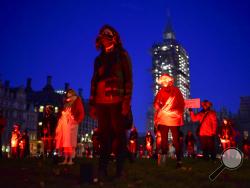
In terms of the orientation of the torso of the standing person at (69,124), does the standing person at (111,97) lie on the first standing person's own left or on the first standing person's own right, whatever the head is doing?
on the first standing person's own left

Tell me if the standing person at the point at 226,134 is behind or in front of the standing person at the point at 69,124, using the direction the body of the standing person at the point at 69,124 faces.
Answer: behind

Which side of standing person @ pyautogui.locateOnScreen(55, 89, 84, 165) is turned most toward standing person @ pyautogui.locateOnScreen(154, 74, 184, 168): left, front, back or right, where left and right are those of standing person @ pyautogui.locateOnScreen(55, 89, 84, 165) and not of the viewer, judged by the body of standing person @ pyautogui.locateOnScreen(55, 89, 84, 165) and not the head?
left

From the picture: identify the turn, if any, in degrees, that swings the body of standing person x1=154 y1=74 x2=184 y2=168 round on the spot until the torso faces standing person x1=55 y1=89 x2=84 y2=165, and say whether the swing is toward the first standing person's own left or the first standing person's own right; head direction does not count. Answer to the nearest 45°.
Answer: approximately 45° to the first standing person's own right

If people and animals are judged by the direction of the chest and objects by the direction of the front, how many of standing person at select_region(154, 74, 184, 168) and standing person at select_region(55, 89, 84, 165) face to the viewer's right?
0

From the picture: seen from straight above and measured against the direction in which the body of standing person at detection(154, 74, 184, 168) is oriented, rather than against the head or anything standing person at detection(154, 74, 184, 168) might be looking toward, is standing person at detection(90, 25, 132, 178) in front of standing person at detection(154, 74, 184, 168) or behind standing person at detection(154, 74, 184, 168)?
in front

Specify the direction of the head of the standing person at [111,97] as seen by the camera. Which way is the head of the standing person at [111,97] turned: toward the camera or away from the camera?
toward the camera

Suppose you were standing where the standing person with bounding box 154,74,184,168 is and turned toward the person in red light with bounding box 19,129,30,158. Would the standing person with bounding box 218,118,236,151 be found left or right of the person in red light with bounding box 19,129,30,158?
right

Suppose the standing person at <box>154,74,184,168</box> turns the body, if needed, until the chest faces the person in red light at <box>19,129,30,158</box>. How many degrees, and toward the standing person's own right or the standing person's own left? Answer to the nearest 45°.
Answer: approximately 90° to the standing person's own right
